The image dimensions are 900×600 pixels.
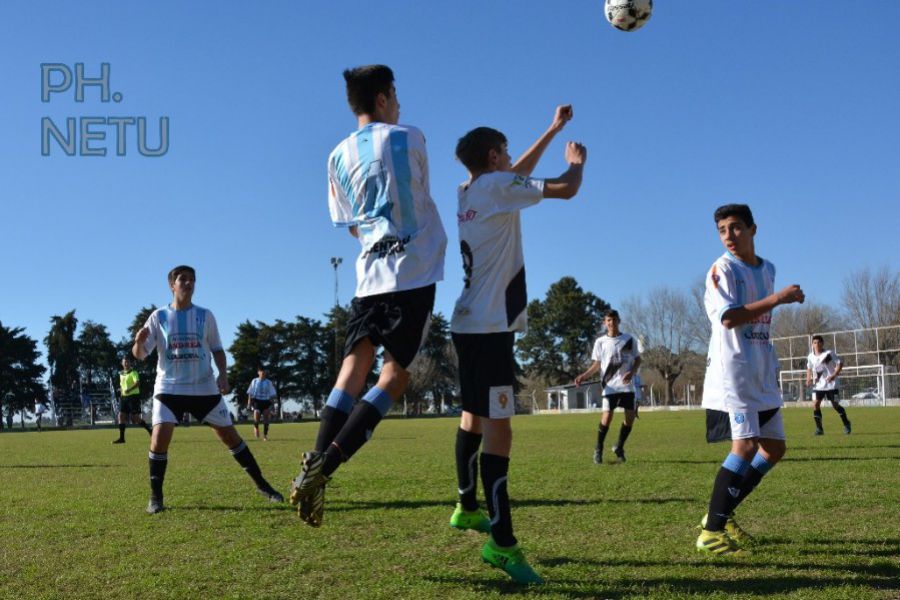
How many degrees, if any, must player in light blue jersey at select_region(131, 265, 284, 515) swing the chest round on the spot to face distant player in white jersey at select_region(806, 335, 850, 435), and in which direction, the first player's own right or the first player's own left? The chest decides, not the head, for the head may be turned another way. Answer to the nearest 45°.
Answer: approximately 135° to the first player's own left

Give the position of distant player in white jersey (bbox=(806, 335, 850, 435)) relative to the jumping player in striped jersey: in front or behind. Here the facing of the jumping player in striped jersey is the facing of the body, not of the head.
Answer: in front

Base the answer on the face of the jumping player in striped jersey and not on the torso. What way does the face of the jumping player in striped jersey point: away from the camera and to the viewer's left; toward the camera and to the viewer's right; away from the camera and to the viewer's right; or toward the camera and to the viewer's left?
away from the camera and to the viewer's right

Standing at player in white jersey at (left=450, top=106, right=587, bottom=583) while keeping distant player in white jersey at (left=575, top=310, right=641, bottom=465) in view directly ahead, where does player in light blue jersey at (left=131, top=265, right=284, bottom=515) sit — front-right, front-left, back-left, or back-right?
front-left

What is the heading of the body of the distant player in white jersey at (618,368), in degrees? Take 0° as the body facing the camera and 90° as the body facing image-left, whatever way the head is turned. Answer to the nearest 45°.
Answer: approximately 0°

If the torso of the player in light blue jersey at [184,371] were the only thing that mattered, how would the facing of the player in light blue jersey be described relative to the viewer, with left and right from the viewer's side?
facing the viewer

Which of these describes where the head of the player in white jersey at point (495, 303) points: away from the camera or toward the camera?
away from the camera

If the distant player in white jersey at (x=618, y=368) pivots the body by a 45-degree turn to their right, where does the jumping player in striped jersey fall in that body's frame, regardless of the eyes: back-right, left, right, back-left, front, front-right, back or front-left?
front-left

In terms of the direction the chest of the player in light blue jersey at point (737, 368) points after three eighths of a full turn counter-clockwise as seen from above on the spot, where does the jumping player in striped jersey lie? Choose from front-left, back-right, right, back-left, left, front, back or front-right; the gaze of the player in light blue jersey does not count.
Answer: back-left

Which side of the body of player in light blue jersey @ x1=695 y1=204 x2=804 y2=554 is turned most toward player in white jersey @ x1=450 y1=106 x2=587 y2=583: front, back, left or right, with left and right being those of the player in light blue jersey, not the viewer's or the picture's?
right

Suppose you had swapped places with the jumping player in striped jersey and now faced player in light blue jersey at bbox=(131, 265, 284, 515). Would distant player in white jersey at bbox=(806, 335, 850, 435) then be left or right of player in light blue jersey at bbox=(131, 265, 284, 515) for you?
right

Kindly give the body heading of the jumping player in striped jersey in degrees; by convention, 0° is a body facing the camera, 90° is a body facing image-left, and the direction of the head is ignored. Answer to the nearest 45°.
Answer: approximately 225°

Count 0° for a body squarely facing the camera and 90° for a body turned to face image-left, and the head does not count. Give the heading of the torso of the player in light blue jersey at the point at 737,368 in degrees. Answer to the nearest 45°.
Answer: approximately 315°
